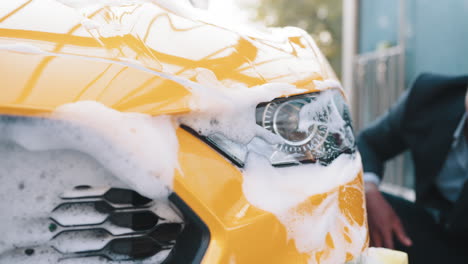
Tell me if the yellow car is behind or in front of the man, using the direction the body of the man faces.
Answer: in front

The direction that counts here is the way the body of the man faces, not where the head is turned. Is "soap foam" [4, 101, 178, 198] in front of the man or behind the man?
in front

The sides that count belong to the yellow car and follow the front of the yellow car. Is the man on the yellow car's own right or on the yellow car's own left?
on the yellow car's own left

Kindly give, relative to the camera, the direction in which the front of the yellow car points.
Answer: facing the viewer
